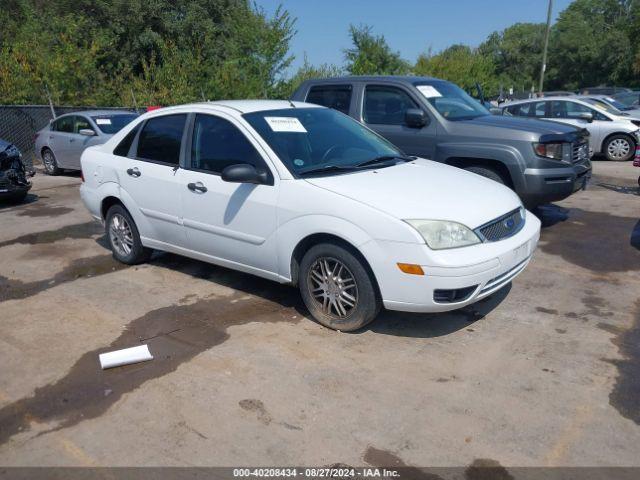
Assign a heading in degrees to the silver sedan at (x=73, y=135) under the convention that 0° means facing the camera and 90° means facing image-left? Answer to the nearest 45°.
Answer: approximately 315°

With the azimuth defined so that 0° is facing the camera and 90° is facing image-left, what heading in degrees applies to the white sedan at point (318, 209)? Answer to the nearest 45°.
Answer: approximately 315°

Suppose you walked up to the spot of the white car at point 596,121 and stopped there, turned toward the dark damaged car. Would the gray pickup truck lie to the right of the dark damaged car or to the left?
left

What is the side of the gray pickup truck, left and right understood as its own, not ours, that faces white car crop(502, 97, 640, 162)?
left

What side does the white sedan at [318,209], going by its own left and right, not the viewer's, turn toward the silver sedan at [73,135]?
back

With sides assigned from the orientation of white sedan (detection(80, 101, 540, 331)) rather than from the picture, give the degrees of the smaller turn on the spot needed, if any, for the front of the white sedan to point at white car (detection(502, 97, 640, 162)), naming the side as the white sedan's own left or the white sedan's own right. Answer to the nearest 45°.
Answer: approximately 90° to the white sedan's own left

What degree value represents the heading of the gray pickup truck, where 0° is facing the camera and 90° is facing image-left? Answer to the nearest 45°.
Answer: approximately 315°

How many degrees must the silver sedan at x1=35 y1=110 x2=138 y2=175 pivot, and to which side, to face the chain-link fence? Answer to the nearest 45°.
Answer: approximately 180°

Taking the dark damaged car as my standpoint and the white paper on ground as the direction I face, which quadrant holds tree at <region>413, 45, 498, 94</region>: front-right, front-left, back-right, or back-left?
back-left

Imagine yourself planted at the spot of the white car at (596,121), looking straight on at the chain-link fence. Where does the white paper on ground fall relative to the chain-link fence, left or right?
left

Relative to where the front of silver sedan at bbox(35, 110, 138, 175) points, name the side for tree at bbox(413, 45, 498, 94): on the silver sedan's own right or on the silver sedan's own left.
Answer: on the silver sedan's own left
